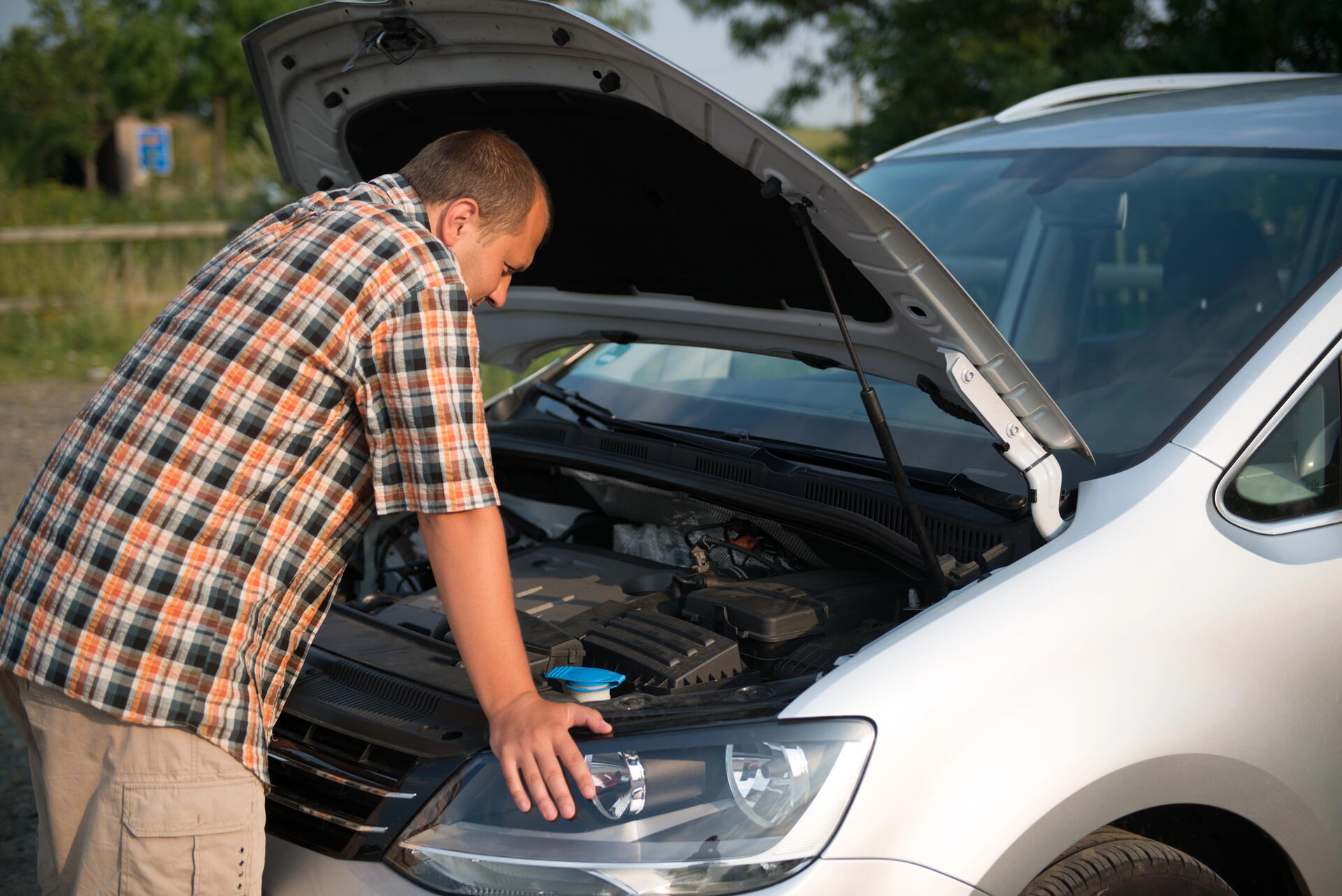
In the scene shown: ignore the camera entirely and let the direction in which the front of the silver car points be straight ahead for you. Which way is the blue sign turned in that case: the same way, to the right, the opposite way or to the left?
to the left

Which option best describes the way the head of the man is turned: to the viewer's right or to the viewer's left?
to the viewer's right

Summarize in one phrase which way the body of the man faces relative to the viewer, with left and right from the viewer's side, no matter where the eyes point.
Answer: facing away from the viewer and to the right of the viewer

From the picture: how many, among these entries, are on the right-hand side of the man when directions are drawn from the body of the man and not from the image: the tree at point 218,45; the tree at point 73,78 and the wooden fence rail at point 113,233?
0

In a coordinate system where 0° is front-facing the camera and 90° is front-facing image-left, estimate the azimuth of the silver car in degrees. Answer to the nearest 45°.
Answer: approximately 45°

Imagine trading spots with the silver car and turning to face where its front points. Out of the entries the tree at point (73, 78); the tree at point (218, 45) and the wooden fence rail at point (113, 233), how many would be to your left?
0

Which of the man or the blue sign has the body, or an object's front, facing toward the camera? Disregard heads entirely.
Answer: the blue sign

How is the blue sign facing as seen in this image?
toward the camera

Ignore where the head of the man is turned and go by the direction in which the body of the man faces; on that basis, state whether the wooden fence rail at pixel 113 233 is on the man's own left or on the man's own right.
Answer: on the man's own left

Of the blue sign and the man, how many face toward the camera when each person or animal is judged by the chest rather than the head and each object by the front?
1

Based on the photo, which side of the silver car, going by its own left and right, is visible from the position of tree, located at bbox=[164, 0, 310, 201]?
right

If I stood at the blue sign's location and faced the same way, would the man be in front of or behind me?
in front

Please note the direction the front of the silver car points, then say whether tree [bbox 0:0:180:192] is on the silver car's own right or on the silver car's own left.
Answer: on the silver car's own right

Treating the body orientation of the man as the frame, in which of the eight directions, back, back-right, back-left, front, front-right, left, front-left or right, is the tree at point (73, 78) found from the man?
front-left
